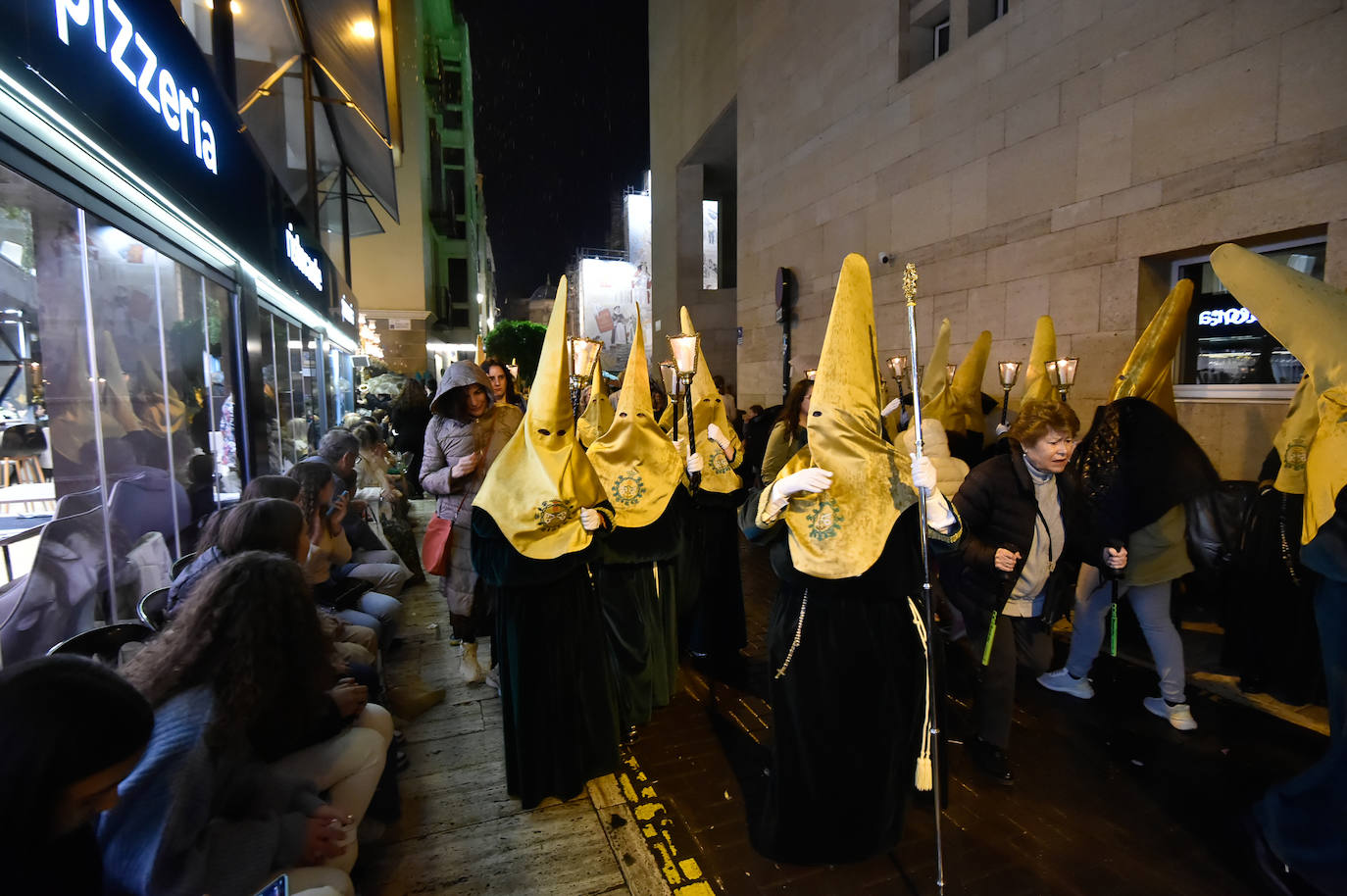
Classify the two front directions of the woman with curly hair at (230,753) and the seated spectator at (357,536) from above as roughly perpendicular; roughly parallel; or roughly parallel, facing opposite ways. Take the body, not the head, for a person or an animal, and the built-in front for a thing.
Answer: roughly parallel

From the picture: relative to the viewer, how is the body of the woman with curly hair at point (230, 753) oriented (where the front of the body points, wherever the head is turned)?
to the viewer's right

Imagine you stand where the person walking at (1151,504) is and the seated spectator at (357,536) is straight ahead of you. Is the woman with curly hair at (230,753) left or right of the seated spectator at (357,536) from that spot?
left

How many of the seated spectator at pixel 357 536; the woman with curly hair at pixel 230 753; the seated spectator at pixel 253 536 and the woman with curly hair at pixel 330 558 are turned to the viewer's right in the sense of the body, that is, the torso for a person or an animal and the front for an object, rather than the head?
4

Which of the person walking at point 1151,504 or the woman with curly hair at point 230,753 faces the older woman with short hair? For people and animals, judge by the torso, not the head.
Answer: the woman with curly hair

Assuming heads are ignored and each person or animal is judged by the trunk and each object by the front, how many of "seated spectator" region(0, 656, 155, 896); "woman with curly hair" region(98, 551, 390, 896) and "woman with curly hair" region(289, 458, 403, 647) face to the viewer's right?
3

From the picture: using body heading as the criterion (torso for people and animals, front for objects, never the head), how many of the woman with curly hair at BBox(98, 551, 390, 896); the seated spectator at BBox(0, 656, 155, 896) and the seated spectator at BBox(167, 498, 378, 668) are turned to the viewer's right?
3

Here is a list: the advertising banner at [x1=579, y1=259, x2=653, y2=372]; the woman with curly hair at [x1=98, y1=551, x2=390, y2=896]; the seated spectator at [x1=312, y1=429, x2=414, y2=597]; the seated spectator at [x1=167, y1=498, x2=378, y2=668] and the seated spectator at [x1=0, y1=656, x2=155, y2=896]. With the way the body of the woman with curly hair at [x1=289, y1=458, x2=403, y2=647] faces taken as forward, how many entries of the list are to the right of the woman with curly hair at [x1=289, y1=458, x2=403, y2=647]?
3

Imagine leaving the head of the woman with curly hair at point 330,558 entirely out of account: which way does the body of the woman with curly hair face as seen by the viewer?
to the viewer's right

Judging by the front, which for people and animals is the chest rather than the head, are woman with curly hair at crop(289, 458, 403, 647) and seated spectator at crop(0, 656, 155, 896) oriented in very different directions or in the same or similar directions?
same or similar directions

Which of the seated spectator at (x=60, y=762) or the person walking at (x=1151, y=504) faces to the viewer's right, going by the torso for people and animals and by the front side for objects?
the seated spectator

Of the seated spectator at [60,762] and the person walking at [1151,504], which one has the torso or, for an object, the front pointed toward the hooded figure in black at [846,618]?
the seated spectator

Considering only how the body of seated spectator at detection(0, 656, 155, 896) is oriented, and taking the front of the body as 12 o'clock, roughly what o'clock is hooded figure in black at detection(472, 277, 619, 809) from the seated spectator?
The hooded figure in black is roughly at 11 o'clock from the seated spectator.

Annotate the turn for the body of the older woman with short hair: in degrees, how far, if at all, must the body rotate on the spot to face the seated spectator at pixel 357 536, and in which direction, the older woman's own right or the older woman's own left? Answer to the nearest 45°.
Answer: approximately 135° to the older woman's own right

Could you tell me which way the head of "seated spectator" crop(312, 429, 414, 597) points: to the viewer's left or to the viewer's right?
to the viewer's right

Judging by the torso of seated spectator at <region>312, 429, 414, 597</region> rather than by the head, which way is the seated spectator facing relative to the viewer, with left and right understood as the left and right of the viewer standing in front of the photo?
facing to the right of the viewer

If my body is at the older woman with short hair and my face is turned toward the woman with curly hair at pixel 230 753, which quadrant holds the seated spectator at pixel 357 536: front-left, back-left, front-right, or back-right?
front-right

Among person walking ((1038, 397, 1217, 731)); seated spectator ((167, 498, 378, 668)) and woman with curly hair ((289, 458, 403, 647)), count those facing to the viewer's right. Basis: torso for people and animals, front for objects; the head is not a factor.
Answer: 2
